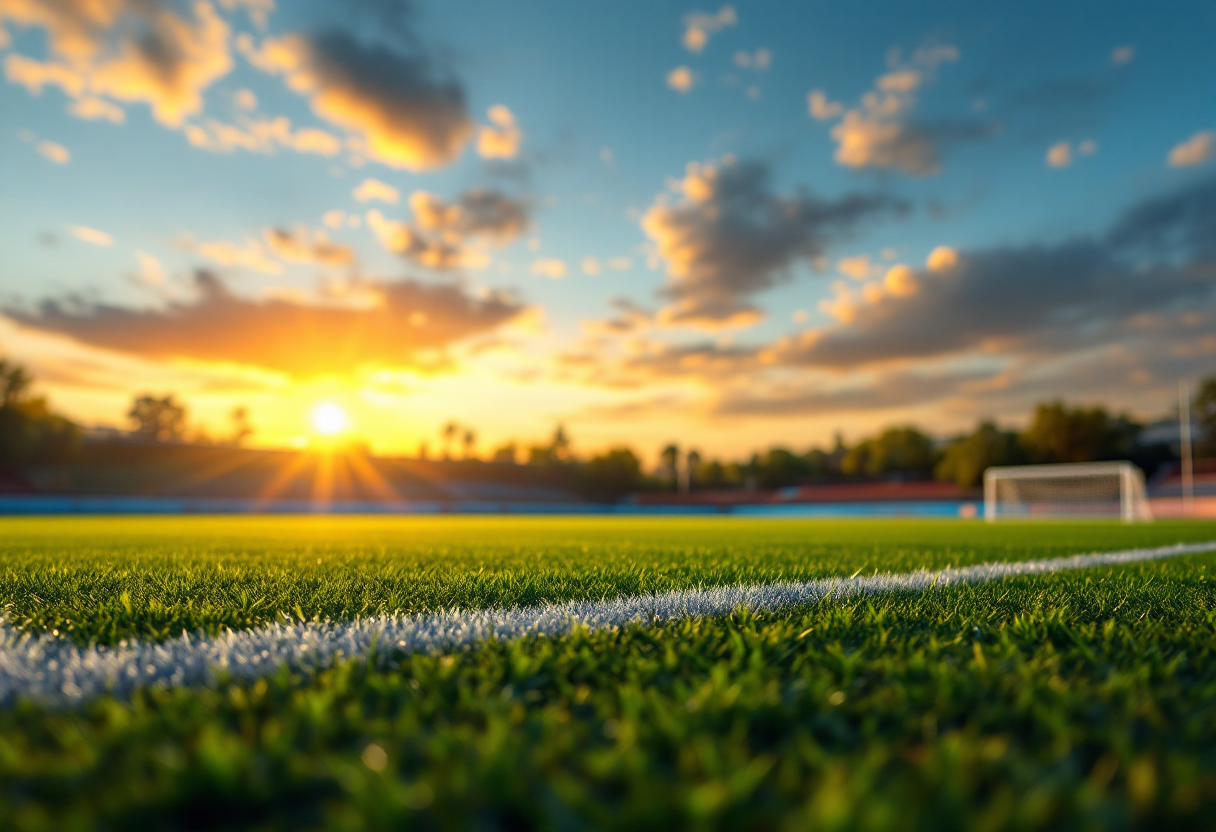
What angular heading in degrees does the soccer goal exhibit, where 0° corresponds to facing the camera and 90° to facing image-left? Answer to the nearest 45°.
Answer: approximately 45°

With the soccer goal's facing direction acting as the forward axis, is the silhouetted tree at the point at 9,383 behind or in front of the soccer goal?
in front
